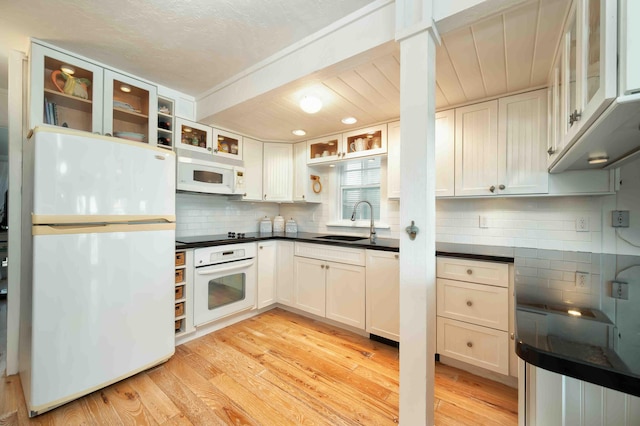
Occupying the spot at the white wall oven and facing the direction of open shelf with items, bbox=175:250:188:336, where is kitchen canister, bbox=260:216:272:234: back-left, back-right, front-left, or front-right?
back-right

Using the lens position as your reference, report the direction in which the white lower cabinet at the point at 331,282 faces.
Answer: facing the viewer and to the left of the viewer

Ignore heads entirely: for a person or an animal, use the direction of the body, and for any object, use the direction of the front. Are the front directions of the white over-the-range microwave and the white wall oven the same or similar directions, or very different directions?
same or similar directions

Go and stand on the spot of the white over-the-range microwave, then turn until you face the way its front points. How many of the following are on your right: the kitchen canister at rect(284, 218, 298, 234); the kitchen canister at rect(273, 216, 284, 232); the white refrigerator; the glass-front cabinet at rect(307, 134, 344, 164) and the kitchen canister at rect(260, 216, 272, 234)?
1

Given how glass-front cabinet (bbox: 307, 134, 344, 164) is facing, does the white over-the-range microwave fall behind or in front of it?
in front

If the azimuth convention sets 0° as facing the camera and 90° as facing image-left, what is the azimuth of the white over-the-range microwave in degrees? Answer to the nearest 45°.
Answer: approximately 315°

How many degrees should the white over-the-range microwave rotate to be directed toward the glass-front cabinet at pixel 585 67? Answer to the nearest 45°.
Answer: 0° — it already faces it

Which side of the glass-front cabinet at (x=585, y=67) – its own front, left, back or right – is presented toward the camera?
left

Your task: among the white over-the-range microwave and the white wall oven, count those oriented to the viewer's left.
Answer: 0
